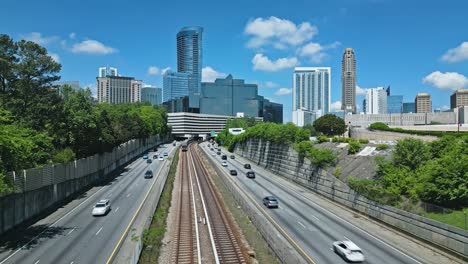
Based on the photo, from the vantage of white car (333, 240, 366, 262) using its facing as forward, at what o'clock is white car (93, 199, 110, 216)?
white car (93, 199, 110, 216) is roughly at 11 o'clock from white car (333, 240, 366, 262).

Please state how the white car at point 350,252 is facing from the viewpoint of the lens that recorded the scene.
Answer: facing away from the viewer and to the left of the viewer

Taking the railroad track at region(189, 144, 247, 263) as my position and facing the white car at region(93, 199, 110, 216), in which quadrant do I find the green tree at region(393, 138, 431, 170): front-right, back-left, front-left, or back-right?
back-right

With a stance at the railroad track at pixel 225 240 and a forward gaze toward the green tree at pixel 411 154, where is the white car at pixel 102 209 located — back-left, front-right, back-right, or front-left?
back-left

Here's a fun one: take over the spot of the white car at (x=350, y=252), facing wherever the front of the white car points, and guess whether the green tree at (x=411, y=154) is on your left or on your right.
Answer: on your right

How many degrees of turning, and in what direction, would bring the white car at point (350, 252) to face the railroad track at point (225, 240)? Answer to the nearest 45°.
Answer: approximately 45° to its left
